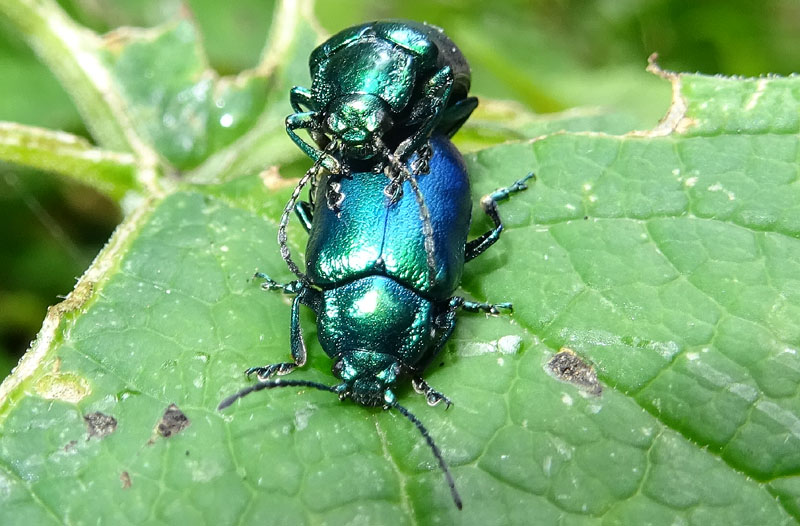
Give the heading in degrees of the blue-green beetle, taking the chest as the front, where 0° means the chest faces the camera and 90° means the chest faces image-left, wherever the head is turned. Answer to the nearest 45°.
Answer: approximately 0°
